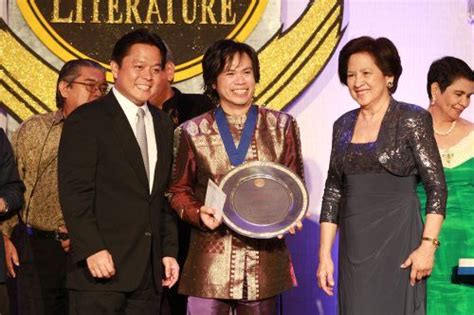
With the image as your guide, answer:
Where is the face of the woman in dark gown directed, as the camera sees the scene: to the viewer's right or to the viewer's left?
to the viewer's left

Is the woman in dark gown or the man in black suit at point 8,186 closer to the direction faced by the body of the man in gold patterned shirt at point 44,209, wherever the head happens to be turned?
the woman in dark gown

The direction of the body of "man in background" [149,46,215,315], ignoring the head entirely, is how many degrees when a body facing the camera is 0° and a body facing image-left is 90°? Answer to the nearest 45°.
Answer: approximately 45°

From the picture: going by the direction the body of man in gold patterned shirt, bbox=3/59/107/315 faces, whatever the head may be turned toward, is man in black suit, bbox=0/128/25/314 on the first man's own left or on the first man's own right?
on the first man's own right

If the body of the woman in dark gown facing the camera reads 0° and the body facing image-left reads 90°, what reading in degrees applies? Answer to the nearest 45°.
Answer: approximately 45°
